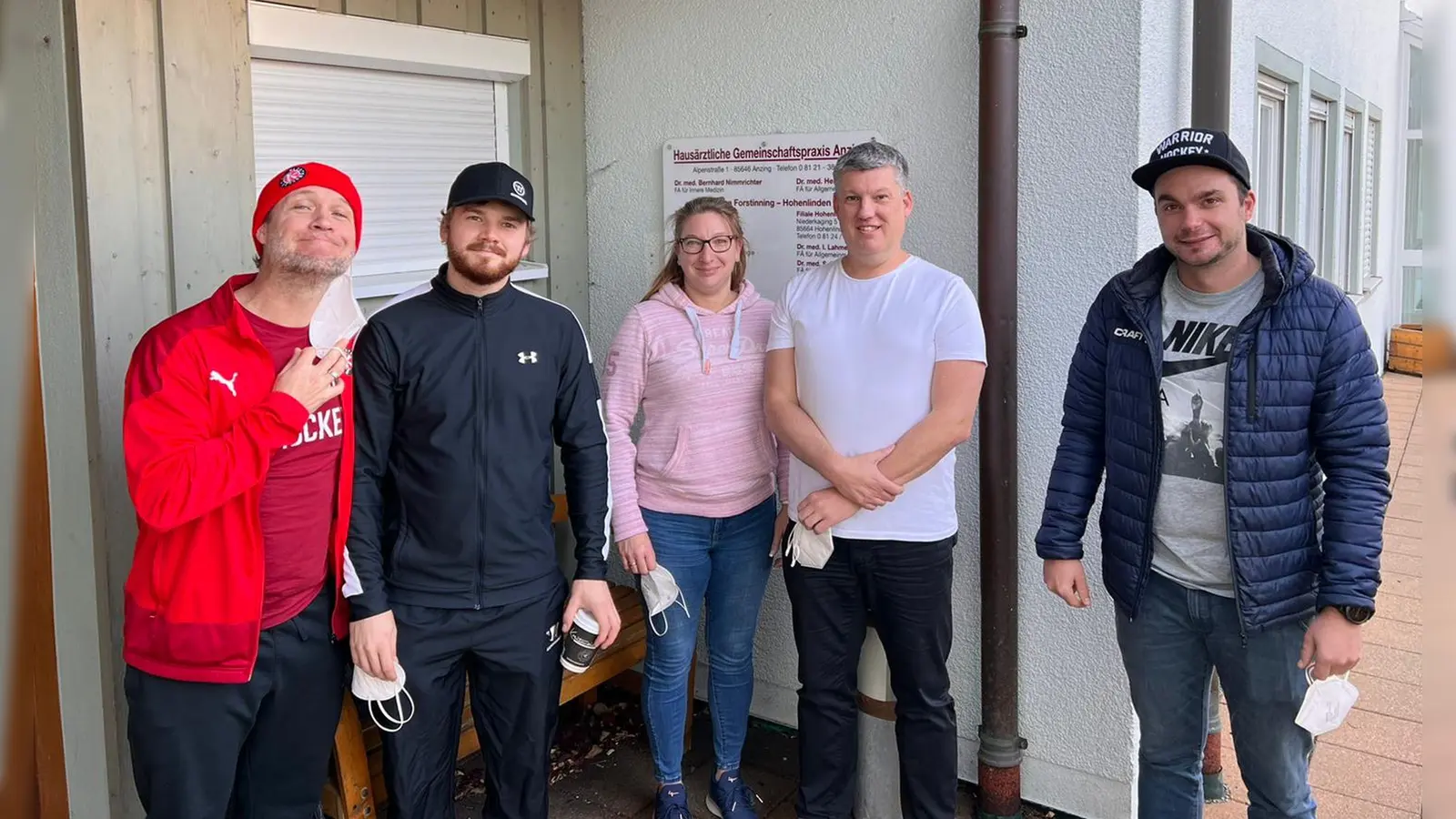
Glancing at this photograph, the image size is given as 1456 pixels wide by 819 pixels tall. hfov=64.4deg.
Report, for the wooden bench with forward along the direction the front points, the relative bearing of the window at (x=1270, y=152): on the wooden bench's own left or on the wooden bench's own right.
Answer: on the wooden bench's own left

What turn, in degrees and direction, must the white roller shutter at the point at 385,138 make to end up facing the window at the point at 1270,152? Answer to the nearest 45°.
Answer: approximately 45° to its left

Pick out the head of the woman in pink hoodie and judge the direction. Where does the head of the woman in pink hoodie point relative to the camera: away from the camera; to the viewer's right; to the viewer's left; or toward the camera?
toward the camera

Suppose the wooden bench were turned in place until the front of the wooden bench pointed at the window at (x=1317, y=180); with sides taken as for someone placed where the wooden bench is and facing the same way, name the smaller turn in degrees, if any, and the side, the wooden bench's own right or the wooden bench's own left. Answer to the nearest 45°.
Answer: approximately 90° to the wooden bench's own left

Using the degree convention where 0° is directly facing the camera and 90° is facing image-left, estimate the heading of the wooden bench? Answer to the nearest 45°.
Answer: approximately 315°

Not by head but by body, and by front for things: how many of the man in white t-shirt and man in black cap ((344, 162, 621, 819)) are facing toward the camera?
2

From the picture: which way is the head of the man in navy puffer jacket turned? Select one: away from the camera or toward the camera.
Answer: toward the camera

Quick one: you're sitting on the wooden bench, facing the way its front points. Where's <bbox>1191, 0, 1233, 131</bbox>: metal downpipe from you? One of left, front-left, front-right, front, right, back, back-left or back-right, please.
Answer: front-left

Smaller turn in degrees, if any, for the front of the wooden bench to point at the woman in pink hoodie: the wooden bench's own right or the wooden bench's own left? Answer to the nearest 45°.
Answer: approximately 45° to the wooden bench's own left

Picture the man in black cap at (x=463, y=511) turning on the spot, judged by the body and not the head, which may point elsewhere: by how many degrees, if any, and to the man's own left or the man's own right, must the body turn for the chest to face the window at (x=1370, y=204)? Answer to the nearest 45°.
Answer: approximately 135° to the man's own left

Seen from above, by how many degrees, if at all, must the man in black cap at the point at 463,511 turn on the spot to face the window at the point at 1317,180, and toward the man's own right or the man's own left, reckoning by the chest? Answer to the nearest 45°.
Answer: approximately 135° to the man's own left

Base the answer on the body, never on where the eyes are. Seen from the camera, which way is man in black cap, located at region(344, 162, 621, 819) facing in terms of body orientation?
toward the camera
